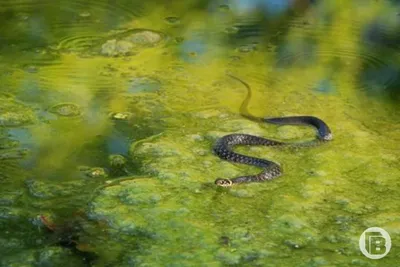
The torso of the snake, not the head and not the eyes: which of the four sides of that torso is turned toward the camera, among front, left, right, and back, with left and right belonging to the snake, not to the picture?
left
